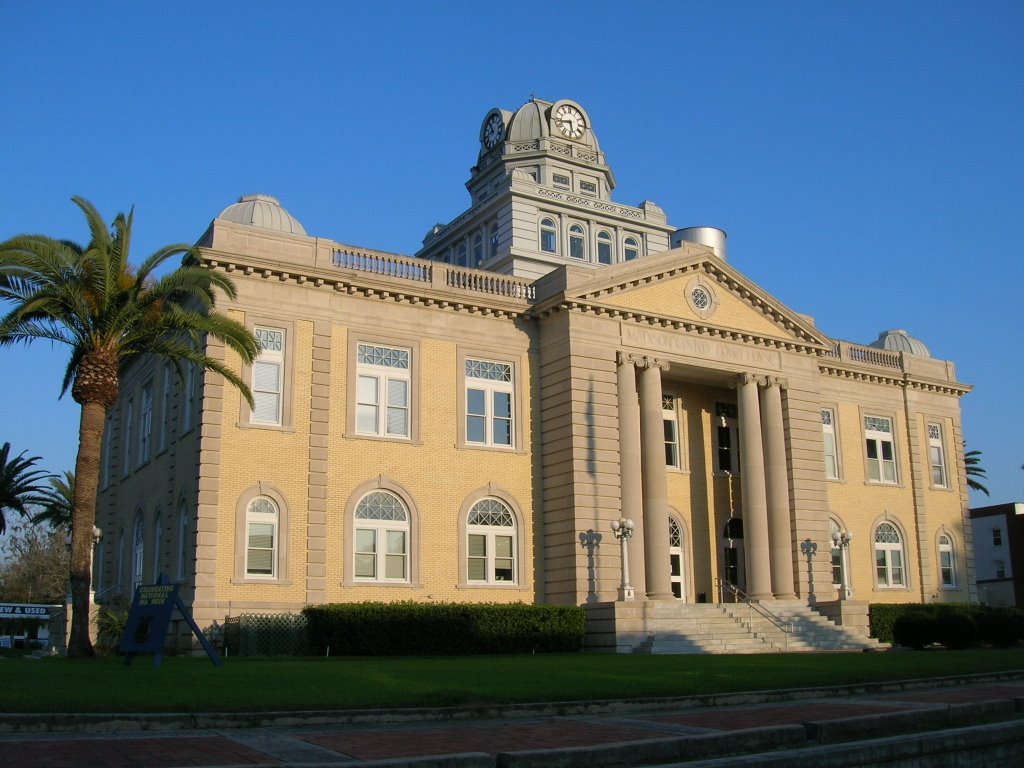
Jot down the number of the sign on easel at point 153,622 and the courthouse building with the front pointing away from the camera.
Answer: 0

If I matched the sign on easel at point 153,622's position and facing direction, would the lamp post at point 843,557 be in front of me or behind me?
behind

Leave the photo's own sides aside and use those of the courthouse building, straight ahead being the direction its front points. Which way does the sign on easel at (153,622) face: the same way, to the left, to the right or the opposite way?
to the right

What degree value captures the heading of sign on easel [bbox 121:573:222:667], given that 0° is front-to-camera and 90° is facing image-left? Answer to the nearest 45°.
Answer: approximately 45°

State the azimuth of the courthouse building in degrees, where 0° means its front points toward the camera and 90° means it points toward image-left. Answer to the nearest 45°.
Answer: approximately 315°

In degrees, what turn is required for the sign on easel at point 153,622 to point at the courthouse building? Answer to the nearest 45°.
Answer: approximately 180°

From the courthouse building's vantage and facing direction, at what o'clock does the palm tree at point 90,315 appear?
The palm tree is roughly at 3 o'clock from the courthouse building.

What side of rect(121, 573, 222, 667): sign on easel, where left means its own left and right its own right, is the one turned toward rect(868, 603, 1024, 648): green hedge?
back
